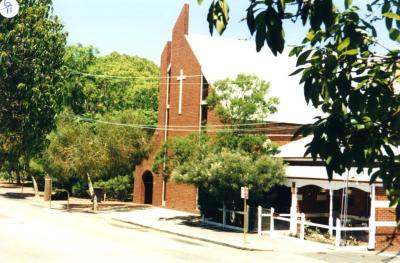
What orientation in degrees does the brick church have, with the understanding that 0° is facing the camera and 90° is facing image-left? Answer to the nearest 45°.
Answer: approximately 45°

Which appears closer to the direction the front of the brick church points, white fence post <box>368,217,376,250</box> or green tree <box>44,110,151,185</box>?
the green tree

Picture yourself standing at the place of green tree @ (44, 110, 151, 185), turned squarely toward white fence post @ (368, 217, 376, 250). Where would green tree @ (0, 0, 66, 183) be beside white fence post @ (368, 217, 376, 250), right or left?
right
